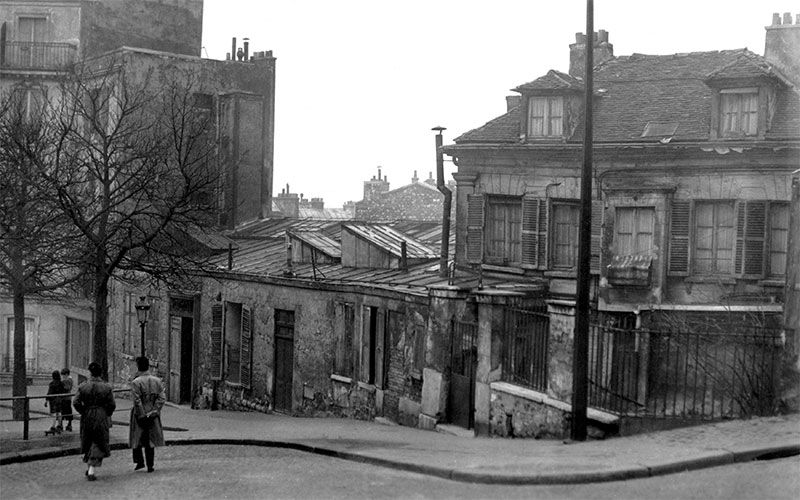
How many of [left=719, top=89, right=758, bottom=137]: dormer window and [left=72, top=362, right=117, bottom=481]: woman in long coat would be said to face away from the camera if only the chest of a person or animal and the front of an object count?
1

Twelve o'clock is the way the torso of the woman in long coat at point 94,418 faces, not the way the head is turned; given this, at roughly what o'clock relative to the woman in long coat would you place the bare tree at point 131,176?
The bare tree is roughly at 12 o'clock from the woman in long coat.

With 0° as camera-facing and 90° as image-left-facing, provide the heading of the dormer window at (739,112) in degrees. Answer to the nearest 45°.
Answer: approximately 0°

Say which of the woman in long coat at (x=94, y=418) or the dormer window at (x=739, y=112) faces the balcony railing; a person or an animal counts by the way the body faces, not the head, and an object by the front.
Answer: the woman in long coat

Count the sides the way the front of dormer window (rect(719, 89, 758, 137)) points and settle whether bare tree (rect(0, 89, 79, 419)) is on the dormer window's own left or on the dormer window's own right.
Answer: on the dormer window's own right

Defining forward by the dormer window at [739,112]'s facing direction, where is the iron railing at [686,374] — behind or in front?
in front

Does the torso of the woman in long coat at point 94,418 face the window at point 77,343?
yes

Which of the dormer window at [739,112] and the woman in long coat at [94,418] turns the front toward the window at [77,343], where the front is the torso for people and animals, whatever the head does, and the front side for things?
the woman in long coat

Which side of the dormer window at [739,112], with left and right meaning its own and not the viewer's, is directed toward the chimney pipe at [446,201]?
right

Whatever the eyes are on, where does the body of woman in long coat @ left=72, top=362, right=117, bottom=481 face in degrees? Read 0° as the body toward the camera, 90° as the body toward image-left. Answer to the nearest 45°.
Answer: approximately 180°

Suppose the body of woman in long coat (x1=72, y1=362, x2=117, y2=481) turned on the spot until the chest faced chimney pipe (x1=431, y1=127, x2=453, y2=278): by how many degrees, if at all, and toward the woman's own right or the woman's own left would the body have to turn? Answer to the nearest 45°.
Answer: approximately 45° to the woman's own right

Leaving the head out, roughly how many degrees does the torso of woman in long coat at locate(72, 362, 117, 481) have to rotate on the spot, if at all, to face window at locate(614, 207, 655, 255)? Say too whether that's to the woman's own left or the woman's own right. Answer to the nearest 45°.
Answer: approximately 45° to the woman's own right

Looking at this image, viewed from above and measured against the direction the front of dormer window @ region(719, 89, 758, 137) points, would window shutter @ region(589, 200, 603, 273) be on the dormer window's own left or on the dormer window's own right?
on the dormer window's own right
